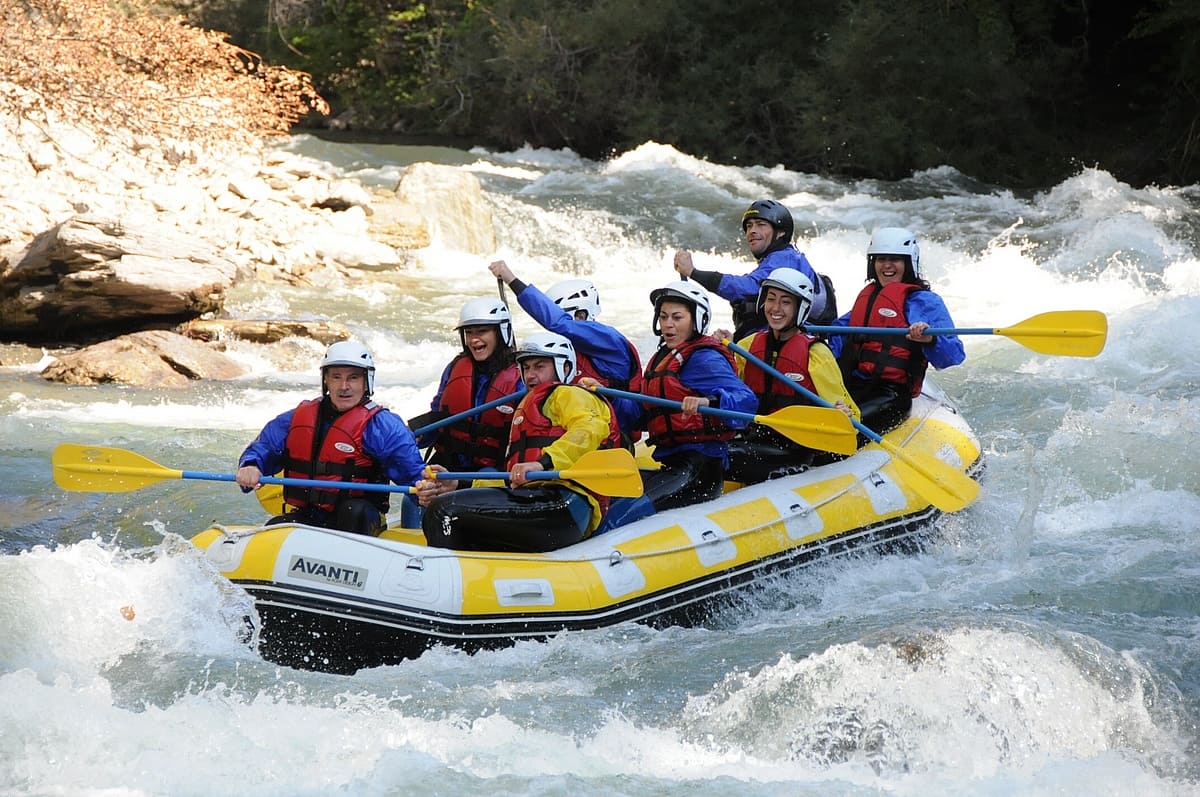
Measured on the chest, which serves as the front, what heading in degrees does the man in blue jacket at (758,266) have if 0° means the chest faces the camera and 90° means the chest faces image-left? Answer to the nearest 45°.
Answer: approximately 45°

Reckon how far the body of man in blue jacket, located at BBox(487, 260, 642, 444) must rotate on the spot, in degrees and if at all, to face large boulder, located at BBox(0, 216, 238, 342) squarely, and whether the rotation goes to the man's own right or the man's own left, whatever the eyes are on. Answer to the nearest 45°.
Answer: approximately 45° to the man's own right

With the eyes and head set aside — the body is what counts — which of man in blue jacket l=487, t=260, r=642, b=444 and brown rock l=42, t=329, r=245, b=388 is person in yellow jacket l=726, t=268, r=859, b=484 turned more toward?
the man in blue jacket

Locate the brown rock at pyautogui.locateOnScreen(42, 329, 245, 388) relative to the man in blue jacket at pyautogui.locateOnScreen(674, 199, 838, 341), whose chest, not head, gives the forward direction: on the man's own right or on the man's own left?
on the man's own right

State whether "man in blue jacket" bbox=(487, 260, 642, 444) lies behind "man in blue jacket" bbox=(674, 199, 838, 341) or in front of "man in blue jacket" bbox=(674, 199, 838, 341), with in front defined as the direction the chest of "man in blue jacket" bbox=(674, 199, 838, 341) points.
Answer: in front

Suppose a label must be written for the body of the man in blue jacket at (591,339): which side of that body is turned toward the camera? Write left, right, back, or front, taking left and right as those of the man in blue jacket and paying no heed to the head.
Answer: left

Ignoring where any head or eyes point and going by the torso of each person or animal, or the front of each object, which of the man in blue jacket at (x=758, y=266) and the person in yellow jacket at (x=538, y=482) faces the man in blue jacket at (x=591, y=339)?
the man in blue jacket at (x=758, y=266)

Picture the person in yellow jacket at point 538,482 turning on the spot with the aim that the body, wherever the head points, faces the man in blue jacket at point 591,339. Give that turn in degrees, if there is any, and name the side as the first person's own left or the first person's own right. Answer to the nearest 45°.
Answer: approximately 135° to the first person's own right

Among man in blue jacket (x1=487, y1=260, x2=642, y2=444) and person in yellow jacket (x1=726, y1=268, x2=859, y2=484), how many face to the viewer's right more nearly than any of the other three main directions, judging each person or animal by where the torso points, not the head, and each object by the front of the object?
0

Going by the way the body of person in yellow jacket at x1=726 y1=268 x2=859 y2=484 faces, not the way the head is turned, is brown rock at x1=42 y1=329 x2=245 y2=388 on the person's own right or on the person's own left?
on the person's own right

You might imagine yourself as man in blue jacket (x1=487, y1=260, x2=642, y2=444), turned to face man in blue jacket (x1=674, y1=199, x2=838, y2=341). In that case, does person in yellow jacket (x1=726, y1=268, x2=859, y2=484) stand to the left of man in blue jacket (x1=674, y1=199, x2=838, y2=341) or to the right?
right
